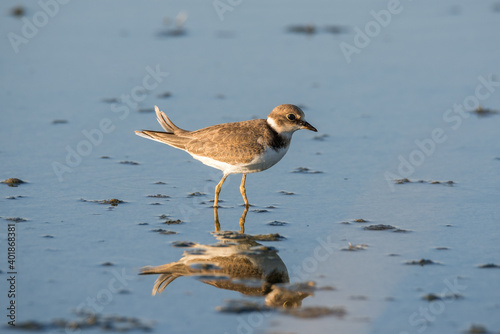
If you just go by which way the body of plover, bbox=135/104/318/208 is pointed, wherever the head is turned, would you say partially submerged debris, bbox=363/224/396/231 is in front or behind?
in front

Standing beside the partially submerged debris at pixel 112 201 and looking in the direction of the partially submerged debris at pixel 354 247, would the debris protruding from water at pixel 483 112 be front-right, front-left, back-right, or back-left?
front-left

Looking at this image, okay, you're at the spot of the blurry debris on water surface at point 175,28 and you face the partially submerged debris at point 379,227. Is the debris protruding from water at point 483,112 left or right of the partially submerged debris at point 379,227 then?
left

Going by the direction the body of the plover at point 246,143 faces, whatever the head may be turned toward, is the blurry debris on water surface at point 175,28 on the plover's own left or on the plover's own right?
on the plover's own left

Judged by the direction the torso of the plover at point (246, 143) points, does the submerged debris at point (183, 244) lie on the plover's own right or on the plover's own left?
on the plover's own right

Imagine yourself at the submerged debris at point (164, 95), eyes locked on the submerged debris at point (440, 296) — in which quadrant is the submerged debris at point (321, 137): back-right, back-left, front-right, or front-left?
front-left

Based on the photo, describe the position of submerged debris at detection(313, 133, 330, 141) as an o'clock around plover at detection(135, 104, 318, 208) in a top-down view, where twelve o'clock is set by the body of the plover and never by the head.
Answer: The submerged debris is roughly at 10 o'clock from the plover.

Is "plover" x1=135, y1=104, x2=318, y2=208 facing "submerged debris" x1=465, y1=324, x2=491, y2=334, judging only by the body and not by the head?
no

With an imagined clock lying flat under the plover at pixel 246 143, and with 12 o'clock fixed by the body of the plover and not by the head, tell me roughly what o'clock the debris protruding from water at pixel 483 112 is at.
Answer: The debris protruding from water is roughly at 11 o'clock from the plover.

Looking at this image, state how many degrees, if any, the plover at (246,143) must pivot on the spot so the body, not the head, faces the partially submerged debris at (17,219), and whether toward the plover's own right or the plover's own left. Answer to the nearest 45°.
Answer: approximately 180°

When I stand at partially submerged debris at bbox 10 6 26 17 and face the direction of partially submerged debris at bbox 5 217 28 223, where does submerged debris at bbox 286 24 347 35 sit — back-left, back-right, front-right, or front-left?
front-left

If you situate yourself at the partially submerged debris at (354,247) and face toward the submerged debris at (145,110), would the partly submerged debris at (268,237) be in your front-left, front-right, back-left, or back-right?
front-left

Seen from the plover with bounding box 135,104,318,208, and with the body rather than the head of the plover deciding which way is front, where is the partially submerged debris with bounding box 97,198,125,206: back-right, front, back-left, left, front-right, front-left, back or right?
back

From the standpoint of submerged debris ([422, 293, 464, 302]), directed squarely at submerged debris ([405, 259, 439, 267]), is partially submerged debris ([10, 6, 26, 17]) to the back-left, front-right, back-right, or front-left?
front-left

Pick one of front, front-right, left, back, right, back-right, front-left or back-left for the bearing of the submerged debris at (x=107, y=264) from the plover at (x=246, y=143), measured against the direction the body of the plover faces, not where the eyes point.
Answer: back-right

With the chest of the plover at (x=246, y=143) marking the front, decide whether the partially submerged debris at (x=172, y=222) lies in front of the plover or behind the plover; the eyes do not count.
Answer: behind

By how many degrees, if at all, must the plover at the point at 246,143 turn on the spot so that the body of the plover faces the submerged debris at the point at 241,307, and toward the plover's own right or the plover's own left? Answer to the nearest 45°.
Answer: approximately 90° to the plover's own right

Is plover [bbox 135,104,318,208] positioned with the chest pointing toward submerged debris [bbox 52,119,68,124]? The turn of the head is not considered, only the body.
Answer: no

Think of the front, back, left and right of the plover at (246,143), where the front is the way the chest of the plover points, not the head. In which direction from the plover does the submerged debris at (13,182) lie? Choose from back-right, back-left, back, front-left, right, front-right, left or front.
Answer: back

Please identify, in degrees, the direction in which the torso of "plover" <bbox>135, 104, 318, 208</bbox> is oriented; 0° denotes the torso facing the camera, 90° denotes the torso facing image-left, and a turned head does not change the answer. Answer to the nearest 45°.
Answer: approximately 270°
